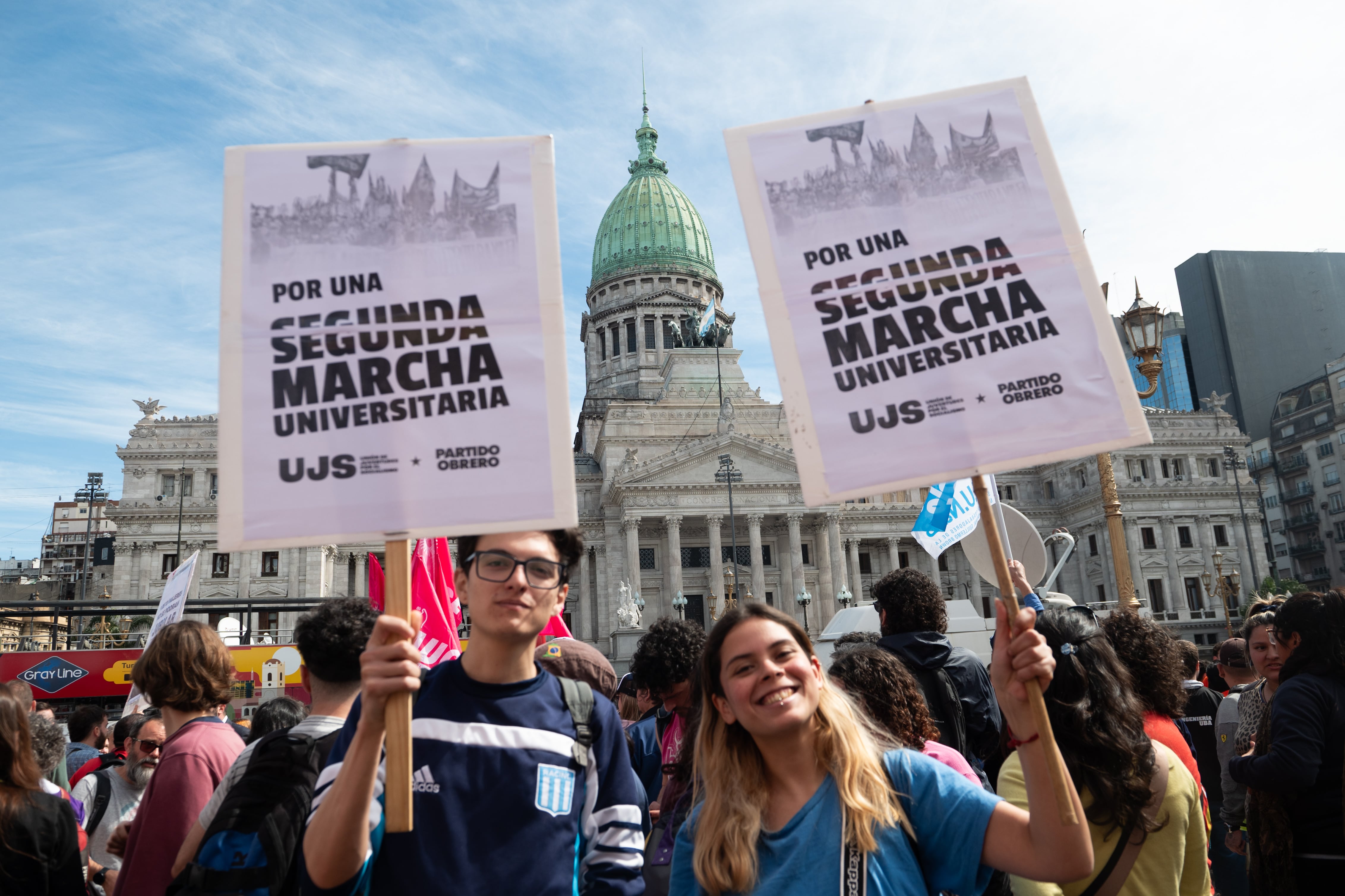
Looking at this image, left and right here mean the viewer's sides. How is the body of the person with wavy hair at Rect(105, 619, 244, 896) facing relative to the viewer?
facing away from the viewer and to the left of the viewer

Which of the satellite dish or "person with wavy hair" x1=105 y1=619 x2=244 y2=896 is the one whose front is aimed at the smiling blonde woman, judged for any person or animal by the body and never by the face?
the satellite dish

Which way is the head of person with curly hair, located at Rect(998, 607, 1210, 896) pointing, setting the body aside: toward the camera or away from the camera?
away from the camera

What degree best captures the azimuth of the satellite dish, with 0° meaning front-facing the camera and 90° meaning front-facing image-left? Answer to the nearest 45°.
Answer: approximately 0°

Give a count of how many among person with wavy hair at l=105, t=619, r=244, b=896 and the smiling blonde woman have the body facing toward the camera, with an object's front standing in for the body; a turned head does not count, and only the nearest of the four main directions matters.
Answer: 1
